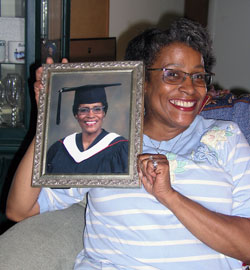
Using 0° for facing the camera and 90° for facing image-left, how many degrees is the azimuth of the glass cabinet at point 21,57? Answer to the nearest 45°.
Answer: approximately 0°

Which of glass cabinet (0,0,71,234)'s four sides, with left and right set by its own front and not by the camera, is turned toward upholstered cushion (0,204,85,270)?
front

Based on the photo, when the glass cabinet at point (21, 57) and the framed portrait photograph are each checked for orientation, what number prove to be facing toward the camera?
2

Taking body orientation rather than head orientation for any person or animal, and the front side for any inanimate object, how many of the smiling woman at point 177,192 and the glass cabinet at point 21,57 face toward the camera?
2

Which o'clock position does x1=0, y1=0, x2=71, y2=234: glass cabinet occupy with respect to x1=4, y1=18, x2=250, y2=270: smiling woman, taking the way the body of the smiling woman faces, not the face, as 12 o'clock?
The glass cabinet is roughly at 5 o'clock from the smiling woman.
